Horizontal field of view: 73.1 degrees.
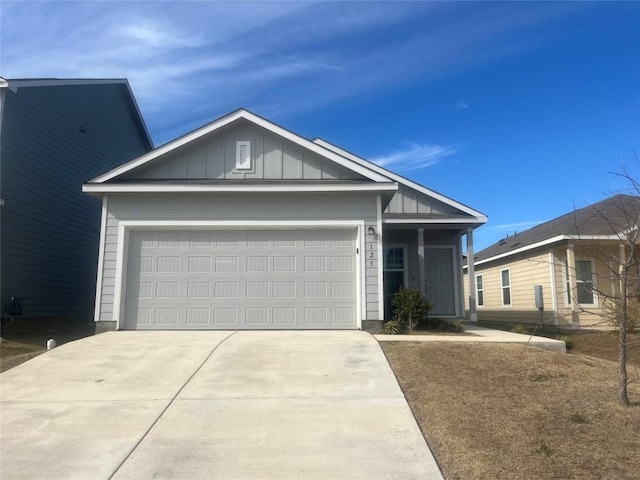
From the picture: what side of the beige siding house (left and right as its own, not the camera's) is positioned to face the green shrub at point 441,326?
right

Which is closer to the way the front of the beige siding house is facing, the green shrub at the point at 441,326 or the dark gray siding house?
the green shrub

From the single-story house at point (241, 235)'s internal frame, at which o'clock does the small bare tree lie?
The small bare tree is roughly at 10 o'clock from the single-story house.

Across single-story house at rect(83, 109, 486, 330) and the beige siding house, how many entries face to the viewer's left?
0

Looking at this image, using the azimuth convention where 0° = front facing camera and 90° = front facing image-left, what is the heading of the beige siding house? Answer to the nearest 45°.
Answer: approximately 315°

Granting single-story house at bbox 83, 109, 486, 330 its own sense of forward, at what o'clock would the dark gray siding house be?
The dark gray siding house is roughly at 4 o'clock from the single-story house.

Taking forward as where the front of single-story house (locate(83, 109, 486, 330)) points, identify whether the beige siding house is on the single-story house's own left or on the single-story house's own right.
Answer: on the single-story house's own left

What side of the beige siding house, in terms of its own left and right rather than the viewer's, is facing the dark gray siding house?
right
